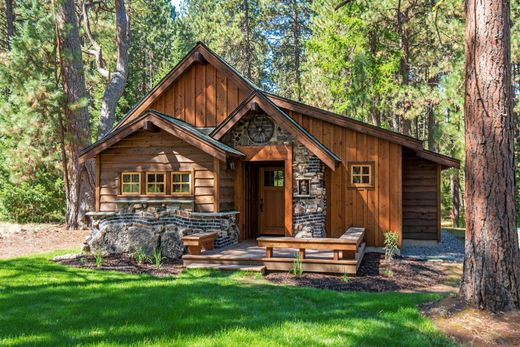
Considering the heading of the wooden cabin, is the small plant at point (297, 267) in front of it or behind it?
in front

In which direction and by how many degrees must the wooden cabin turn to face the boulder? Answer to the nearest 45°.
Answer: approximately 45° to its right

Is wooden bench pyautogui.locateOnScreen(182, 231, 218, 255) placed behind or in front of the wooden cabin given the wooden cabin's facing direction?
in front

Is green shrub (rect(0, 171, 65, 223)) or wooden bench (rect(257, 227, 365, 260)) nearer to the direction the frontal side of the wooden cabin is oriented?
the wooden bench

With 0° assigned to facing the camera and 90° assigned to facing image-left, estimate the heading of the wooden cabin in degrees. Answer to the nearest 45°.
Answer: approximately 0°

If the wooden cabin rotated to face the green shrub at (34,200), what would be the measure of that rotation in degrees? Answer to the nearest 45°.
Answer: approximately 135° to its right

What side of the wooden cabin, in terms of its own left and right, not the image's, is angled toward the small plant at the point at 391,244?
left

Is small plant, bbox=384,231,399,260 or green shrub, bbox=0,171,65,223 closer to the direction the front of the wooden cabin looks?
the small plant

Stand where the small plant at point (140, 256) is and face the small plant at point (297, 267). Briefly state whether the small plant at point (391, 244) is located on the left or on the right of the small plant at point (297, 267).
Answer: left
